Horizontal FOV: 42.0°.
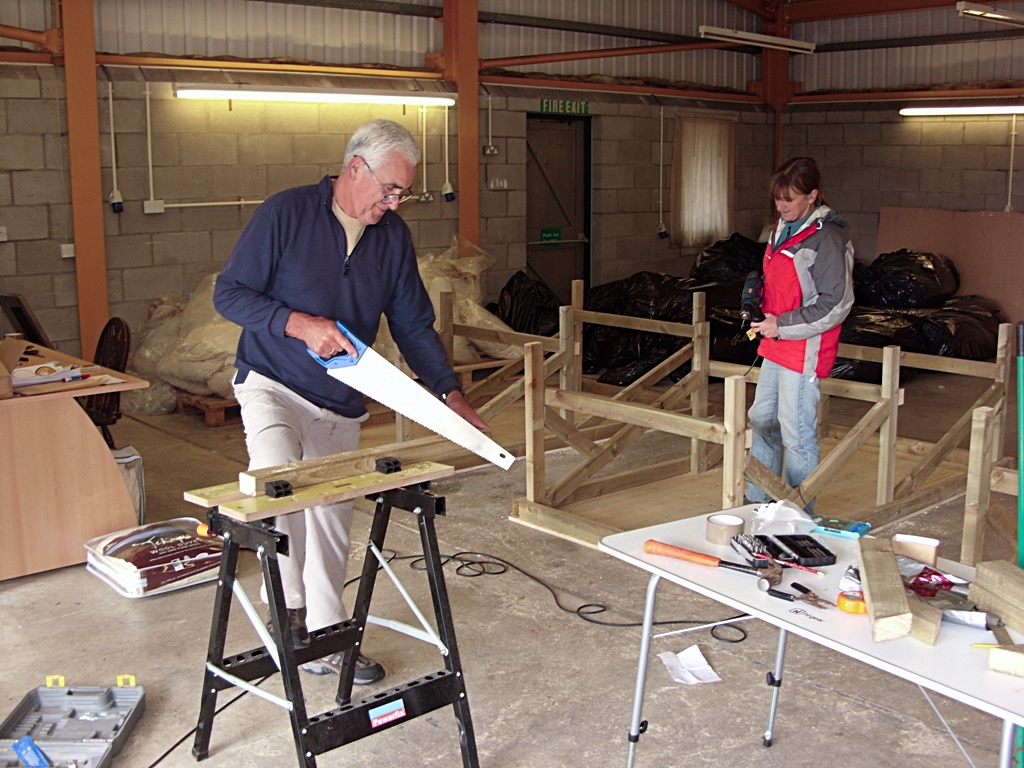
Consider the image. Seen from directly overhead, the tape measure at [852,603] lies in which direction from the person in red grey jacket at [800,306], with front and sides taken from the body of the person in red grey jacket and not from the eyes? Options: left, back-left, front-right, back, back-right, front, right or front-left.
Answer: front-left

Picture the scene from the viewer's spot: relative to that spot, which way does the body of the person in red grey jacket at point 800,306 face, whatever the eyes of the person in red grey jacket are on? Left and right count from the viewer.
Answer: facing the viewer and to the left of the viewer

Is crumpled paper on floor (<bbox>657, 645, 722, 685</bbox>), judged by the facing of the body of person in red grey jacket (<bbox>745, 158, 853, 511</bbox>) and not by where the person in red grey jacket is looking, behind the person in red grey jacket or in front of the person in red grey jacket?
in front

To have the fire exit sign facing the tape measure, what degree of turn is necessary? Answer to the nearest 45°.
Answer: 0° — it already faces it

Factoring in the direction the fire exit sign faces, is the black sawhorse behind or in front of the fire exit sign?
in front

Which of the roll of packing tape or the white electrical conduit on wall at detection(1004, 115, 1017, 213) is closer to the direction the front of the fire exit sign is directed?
the roll of packing tape

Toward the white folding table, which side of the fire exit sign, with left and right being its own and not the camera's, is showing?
front

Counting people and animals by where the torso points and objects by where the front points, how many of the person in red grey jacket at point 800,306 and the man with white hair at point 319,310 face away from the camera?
0

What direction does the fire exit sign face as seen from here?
toward the camera

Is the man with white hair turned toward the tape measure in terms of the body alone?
yes

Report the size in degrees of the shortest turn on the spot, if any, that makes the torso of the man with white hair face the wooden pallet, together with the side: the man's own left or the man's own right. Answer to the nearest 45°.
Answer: approximately 135° to the man's own left

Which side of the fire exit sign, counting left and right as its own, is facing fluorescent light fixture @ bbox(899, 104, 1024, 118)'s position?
left

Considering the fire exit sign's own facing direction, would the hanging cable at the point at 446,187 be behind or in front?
in front

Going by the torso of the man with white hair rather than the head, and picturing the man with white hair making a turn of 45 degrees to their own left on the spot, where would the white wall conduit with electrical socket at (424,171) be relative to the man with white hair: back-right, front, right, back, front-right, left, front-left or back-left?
left

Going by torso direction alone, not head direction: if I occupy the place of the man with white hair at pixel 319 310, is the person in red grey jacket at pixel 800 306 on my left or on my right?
on my left

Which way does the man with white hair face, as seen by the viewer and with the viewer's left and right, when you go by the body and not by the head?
facing the viewer and to the right of the viewer

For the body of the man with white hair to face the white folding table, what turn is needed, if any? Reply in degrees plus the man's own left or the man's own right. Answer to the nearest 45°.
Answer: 0° — they already face it

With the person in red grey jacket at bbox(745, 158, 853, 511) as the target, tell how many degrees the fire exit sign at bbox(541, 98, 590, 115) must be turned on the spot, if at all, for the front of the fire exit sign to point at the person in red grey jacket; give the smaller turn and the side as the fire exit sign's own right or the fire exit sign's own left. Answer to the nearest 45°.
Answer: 0° — it already faces them
